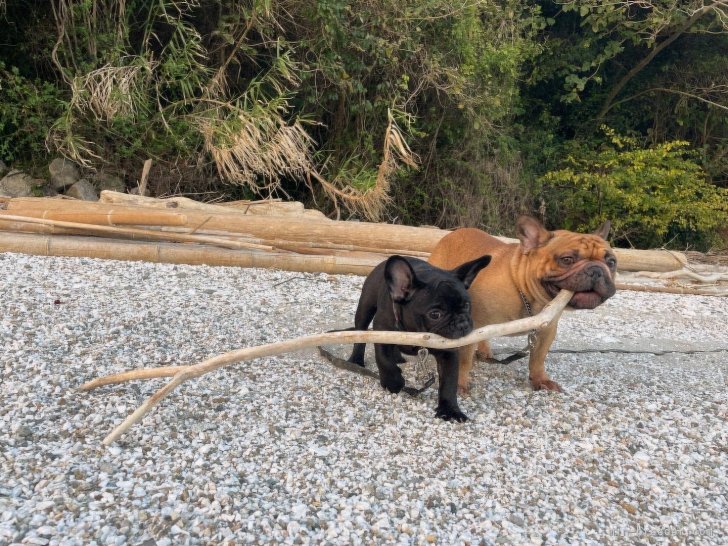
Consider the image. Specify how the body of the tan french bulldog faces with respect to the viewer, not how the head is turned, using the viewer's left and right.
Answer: facing the viewer and to the right of the viewer

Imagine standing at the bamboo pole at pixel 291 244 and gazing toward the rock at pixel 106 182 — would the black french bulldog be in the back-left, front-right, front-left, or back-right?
back-left

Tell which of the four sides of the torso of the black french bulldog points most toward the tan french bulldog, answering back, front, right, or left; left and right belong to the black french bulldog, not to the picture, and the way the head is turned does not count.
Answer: left

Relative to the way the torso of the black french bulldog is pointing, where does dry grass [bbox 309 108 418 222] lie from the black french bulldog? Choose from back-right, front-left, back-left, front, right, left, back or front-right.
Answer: back-left

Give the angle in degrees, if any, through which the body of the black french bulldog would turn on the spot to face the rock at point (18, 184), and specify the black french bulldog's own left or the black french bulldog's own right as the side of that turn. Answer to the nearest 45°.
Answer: approximately 180°

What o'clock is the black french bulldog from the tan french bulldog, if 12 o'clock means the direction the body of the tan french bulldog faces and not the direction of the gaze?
The black french bulldog is roughly at 3 o'clock from the tan french bulldog.

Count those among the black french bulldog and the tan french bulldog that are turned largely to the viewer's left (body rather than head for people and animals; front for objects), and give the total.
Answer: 0

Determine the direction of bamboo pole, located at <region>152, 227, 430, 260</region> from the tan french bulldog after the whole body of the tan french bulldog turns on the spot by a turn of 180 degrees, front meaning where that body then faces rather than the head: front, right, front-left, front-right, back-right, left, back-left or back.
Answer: front

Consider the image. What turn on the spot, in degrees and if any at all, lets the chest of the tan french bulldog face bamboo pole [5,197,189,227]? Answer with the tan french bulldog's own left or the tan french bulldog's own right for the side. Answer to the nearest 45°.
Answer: approximately 180°
